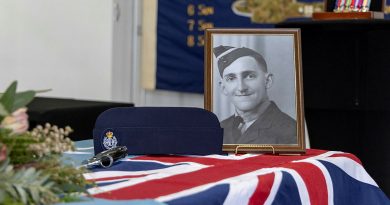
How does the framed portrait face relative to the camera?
toward the camera

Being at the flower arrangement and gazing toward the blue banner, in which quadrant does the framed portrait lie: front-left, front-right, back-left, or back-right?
front-right

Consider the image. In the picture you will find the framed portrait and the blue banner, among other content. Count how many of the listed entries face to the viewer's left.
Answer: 0

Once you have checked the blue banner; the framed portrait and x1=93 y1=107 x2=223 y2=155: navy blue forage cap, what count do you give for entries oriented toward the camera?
2

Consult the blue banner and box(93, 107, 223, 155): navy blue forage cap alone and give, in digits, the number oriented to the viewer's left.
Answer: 1

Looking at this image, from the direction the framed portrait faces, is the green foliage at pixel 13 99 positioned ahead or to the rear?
ahead

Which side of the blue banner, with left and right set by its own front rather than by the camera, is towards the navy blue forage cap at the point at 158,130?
front

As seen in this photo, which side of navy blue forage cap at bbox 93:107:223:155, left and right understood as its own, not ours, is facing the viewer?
left

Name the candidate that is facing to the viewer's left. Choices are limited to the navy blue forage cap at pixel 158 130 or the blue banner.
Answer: the navy blue forage cap

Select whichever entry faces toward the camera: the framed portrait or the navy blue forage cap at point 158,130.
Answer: the framed portrait

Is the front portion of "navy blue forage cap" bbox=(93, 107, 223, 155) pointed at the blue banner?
no

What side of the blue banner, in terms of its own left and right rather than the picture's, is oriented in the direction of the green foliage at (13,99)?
front

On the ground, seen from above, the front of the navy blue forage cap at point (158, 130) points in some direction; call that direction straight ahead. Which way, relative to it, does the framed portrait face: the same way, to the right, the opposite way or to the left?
to the left

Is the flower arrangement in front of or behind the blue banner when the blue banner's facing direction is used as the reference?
in front

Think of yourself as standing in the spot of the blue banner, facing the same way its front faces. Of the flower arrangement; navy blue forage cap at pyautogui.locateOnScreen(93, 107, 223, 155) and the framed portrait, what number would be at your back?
0

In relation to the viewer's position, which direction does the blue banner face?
facing the viewer

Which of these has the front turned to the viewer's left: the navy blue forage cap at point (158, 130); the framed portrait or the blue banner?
the navy blue forage cap
